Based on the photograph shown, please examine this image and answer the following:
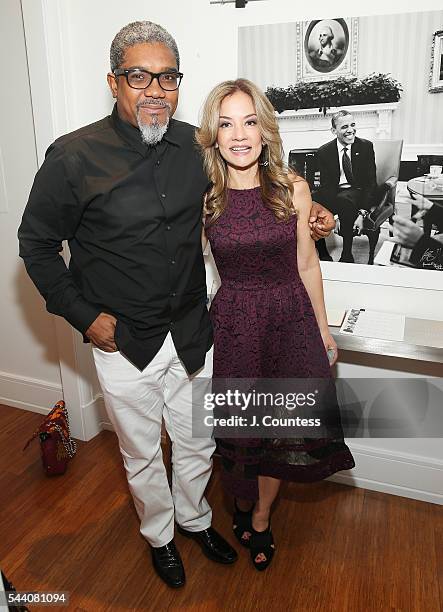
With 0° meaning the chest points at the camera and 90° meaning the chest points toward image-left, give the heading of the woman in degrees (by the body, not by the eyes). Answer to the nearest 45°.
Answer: approximately 0°

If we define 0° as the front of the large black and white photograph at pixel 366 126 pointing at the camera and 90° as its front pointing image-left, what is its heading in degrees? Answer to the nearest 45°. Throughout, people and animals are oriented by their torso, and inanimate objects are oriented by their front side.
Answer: approximately 45°

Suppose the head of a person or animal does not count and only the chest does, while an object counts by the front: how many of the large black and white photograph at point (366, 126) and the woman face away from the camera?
0
